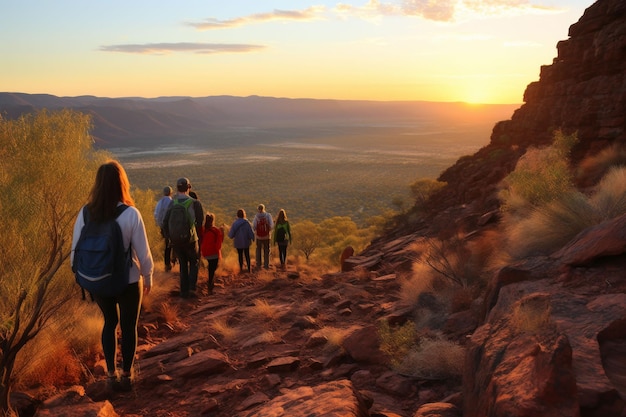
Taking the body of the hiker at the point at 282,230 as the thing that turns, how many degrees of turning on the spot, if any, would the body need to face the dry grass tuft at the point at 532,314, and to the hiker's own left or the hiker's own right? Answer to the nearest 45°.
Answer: approximately 180°

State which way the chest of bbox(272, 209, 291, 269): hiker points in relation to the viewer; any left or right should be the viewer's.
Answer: facing away from the viewer

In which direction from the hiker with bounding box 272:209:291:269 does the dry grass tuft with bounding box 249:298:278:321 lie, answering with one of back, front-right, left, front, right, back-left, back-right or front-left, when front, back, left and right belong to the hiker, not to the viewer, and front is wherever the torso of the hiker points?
back

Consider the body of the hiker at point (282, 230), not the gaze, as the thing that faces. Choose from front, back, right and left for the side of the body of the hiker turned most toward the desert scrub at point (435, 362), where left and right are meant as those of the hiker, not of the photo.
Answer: back

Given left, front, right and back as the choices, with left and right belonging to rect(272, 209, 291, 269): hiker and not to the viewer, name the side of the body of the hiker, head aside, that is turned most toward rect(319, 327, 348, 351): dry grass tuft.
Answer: back

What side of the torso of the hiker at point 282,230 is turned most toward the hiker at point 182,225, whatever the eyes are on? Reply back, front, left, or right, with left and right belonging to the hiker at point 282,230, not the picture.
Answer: back

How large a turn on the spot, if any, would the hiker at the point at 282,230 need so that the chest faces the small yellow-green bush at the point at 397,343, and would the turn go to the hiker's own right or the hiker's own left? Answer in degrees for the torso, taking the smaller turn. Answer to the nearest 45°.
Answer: approximately 180°

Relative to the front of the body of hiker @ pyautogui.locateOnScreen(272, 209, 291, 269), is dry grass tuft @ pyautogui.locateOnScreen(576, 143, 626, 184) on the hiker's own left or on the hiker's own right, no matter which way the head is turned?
on the hiker's own right

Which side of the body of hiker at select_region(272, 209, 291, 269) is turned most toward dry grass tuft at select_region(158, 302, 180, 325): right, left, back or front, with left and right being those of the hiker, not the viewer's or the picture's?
back

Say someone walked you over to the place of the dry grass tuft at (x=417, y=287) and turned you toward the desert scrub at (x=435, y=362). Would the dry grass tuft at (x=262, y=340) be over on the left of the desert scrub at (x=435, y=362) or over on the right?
right

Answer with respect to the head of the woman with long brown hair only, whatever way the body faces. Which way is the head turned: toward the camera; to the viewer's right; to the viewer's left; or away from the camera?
away from the camera

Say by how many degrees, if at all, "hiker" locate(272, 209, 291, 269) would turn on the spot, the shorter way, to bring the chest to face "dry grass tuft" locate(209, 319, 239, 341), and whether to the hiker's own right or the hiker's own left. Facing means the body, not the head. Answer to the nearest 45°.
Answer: approximately 180°
